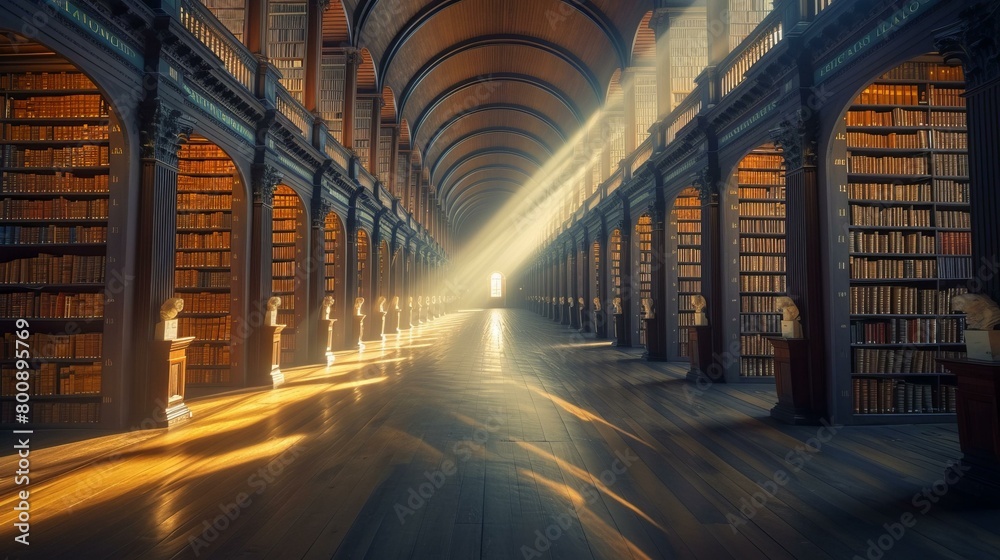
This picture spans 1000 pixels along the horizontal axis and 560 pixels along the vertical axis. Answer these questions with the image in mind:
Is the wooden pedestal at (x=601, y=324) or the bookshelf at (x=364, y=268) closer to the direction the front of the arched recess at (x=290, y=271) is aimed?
the wooden pedestal

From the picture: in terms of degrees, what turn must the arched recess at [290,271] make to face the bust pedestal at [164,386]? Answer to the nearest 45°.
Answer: approximately 45° to its right

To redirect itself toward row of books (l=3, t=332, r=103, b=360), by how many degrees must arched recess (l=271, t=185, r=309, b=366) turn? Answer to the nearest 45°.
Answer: approximately 90° to its right

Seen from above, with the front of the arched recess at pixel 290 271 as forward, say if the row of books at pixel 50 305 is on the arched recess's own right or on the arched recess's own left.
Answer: on the arched recess's own right

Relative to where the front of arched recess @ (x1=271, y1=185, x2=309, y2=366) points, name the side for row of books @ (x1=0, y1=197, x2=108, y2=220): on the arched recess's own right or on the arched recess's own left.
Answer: on the arched recess's own right

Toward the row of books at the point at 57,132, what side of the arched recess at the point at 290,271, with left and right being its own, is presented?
right

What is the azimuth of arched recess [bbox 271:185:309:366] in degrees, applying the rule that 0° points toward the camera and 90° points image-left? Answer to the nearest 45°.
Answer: approximately 315°

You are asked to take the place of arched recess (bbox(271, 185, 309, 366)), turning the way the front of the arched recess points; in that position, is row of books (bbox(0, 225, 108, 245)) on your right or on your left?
on your right

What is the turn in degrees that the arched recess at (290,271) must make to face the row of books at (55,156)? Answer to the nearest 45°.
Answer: approximately 90° to its right

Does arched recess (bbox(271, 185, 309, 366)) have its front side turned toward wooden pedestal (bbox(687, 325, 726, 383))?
yes

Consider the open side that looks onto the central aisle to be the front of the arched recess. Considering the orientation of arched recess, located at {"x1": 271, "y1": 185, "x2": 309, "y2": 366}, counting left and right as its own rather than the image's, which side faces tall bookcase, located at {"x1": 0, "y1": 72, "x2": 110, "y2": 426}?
right

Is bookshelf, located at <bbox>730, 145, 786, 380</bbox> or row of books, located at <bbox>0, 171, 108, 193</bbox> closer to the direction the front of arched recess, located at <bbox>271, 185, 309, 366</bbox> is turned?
the bookshelf
